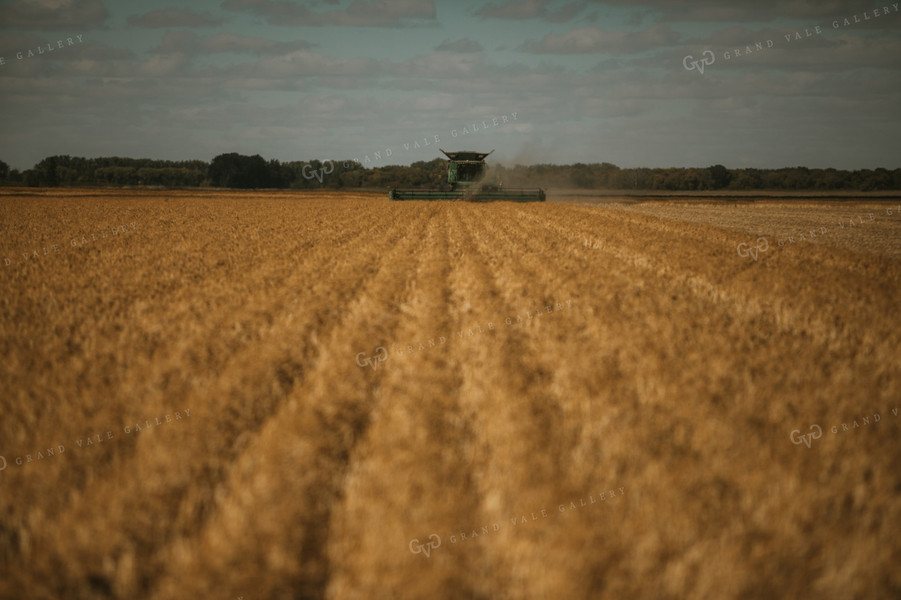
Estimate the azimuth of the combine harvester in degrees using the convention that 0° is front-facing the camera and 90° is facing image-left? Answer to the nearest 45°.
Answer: approximately 0°
